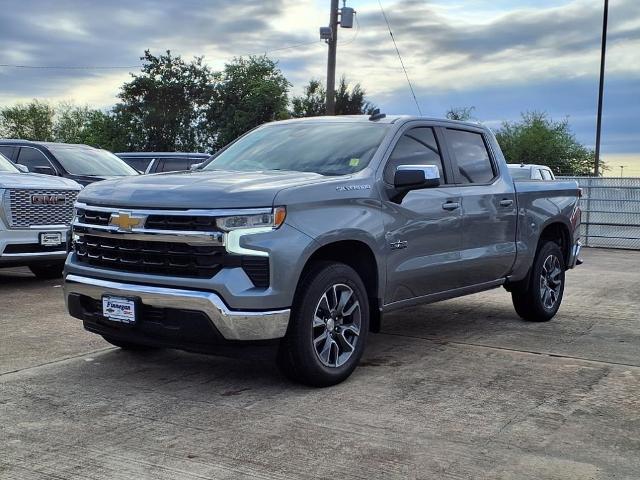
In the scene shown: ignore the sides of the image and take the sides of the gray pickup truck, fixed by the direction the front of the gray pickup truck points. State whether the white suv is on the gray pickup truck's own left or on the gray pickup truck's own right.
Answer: on the gray pickup truck's own right

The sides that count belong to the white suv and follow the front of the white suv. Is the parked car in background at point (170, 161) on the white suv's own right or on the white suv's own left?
on the white suv's own left

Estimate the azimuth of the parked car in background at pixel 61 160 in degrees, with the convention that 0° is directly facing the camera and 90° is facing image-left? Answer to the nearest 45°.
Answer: approximately 315°

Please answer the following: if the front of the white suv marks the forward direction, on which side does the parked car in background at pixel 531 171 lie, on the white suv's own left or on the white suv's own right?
on the white suv's own left

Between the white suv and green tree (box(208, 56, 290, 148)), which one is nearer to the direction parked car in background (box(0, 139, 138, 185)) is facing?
the white suv

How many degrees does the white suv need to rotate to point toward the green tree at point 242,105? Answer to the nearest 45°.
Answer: approximately 135° to its left

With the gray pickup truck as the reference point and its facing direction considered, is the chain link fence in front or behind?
behind

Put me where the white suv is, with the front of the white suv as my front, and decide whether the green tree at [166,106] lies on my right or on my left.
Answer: on my left

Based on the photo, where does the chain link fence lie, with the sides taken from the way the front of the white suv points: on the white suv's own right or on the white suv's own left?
on the white suv's own left

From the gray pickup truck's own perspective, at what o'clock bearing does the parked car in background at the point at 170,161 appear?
The parked car in background is roughly at 4 o'clock from the gray pickup truck.

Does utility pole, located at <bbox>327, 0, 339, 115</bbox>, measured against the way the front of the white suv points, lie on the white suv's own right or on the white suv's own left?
on the white suv's own left
